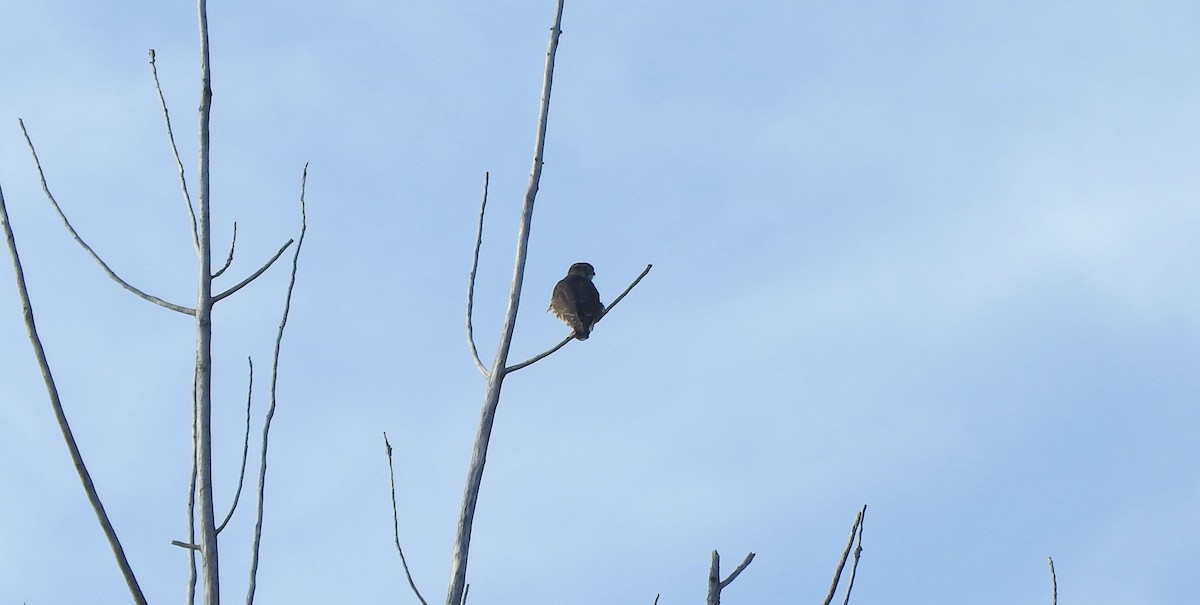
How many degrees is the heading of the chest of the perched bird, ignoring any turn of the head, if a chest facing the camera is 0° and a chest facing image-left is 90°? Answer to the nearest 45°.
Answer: approximately 180°
